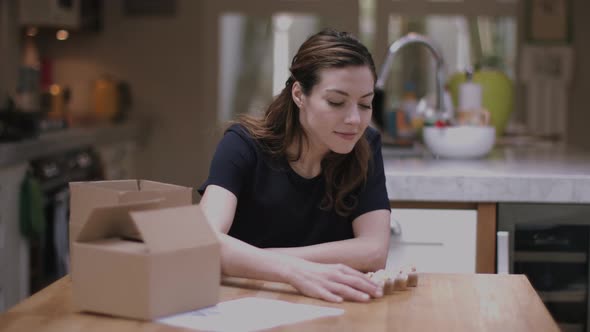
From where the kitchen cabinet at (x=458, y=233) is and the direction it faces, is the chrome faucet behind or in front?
behind

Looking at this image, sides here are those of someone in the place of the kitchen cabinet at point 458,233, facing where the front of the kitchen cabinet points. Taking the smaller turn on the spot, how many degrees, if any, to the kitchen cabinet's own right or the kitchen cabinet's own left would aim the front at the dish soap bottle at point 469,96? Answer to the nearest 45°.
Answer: approximately 180°

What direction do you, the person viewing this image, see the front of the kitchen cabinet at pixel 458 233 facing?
facing the viewer

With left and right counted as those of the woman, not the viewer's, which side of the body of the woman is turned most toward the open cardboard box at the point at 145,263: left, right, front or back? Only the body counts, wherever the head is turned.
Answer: right

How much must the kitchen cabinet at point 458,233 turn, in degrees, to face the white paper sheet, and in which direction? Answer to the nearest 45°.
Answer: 0° — it already faces it

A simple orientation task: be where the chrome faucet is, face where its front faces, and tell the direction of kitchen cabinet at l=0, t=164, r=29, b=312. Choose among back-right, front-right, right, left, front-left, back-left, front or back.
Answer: front

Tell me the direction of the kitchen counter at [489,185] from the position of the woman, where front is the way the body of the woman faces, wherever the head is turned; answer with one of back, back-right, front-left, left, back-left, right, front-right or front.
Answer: left

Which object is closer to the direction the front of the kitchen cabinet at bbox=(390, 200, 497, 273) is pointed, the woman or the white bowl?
the woman
